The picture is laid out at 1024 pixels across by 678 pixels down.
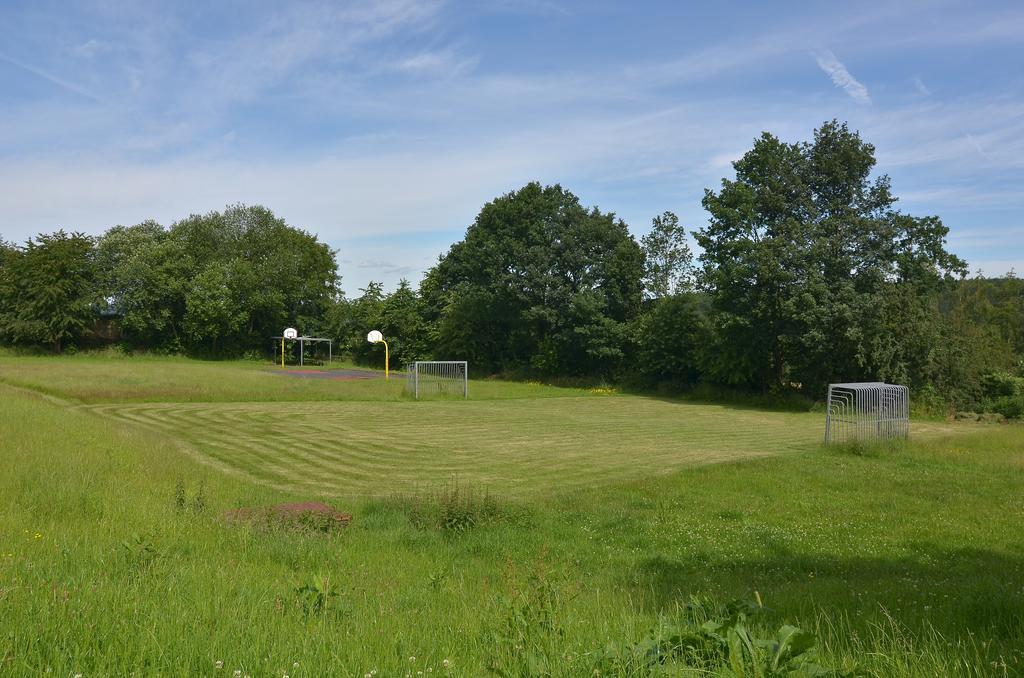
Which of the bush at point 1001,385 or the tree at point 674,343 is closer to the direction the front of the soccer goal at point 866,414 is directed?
the tree

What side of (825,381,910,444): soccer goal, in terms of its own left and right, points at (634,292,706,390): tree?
front

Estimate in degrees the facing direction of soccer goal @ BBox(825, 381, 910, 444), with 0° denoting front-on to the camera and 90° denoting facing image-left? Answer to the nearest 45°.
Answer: approximately 135°

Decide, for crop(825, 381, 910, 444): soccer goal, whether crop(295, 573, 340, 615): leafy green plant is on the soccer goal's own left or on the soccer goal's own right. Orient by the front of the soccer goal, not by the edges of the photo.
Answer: on the soccer goal's own left

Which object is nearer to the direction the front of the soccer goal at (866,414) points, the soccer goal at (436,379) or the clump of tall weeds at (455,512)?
the soccer goal

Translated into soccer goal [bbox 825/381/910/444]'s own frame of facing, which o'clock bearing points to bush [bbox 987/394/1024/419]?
The bush is roughly at 2 o'clock from the soccer goal.

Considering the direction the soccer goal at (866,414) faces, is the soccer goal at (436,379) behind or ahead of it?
ahead
